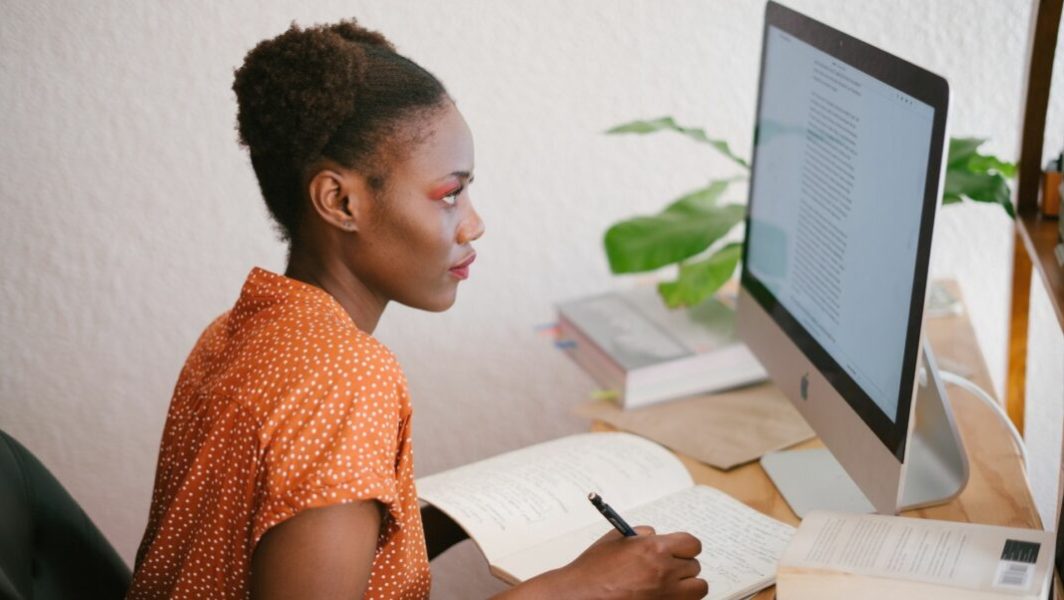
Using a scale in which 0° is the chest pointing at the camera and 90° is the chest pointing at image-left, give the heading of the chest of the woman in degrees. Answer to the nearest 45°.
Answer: approximately 270°

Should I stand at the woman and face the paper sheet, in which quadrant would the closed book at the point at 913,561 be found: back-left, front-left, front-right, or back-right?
front-right

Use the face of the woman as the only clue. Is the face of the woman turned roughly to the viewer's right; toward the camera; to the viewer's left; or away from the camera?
to the viewer's right

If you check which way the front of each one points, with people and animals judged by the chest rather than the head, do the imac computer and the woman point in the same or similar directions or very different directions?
very different directions

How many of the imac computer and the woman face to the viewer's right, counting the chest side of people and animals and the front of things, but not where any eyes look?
1

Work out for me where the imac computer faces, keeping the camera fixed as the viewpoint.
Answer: facing the viewer and to the left of the viewer
